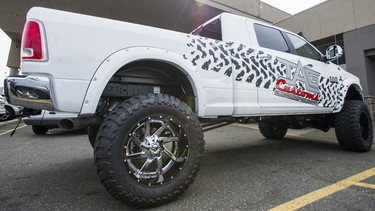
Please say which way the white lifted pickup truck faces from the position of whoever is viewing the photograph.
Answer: facing away from the viewer and to the right of the viewer
